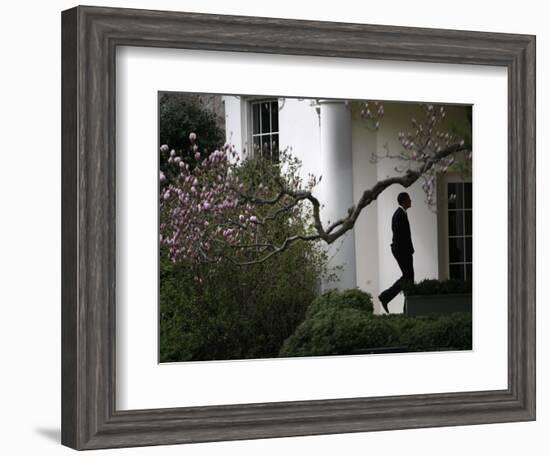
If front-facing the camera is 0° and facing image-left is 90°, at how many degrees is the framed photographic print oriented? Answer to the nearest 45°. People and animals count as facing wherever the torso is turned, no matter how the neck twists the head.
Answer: approximately 315°
